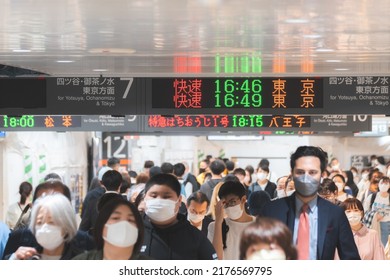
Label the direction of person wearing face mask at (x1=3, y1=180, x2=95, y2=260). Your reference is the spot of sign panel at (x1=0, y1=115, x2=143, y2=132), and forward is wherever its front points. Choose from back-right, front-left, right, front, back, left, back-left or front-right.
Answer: front

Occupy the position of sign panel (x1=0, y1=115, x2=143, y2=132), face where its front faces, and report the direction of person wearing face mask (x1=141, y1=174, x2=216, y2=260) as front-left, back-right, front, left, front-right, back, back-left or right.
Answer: front

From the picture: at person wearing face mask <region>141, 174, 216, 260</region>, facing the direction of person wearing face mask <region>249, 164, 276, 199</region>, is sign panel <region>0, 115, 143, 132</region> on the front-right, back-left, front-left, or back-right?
front-left

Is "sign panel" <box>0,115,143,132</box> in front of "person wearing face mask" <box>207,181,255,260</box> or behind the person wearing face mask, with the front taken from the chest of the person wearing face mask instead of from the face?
behind

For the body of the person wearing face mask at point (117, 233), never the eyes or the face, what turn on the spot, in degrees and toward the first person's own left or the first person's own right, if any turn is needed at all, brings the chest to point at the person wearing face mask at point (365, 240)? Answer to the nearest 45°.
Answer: approximately 135° to the first person's own left

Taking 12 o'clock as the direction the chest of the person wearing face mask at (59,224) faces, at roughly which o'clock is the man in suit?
The man in suit is roughly at 9 o'clock from the person wearing face mask.

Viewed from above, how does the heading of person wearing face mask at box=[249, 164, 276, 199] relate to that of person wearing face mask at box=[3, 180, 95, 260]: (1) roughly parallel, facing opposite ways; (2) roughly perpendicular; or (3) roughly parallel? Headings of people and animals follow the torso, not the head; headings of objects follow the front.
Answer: roughly parallel

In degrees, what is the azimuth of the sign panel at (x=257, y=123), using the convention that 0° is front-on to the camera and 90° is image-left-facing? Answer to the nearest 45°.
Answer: approximately 0°

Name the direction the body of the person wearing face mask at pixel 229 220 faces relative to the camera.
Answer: toward the camera

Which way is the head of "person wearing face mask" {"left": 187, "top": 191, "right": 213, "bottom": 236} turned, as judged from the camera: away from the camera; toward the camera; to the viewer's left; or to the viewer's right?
toward the camera

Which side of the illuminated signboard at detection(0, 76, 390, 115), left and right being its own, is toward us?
front

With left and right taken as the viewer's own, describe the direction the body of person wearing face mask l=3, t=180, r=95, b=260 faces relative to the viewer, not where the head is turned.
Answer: facing the viewer

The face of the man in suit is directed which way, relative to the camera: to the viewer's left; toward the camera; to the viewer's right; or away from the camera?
toward the camera

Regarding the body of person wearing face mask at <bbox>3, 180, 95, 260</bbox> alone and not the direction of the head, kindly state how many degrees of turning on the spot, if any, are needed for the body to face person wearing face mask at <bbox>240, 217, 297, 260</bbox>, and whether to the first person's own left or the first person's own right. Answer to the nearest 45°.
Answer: approximately 45° to the first person's own left

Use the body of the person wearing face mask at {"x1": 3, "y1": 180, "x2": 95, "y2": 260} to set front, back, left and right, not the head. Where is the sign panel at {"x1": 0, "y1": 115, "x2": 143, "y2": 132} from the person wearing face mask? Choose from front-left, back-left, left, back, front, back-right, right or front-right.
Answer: back
